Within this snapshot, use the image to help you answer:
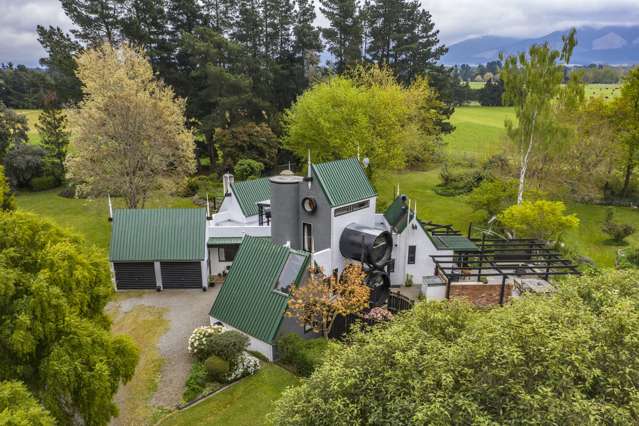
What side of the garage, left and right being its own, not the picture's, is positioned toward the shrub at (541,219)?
left

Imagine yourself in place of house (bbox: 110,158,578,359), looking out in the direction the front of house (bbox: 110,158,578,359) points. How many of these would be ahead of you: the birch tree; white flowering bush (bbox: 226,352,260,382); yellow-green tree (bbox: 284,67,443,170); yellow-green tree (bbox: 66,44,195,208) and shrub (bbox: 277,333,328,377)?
2

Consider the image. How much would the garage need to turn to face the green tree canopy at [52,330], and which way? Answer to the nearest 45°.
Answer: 0° — it already faces it

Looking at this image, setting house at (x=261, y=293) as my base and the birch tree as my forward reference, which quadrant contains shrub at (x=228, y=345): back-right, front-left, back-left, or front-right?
back-right

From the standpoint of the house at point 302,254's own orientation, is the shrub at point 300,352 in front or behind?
in front

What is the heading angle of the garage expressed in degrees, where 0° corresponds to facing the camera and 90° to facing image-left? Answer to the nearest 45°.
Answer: approximately 0°

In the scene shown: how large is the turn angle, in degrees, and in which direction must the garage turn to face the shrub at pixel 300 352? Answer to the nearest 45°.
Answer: approximately 45° to its left

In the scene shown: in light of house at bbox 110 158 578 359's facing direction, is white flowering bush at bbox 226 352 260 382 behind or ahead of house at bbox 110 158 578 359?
ahead

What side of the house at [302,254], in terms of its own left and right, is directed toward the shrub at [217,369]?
front

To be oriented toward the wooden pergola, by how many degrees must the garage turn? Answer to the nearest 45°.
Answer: approximately 45° to its left

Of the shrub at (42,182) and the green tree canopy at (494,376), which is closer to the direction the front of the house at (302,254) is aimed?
the green tree canopy

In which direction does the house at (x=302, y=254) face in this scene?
toward the camera
